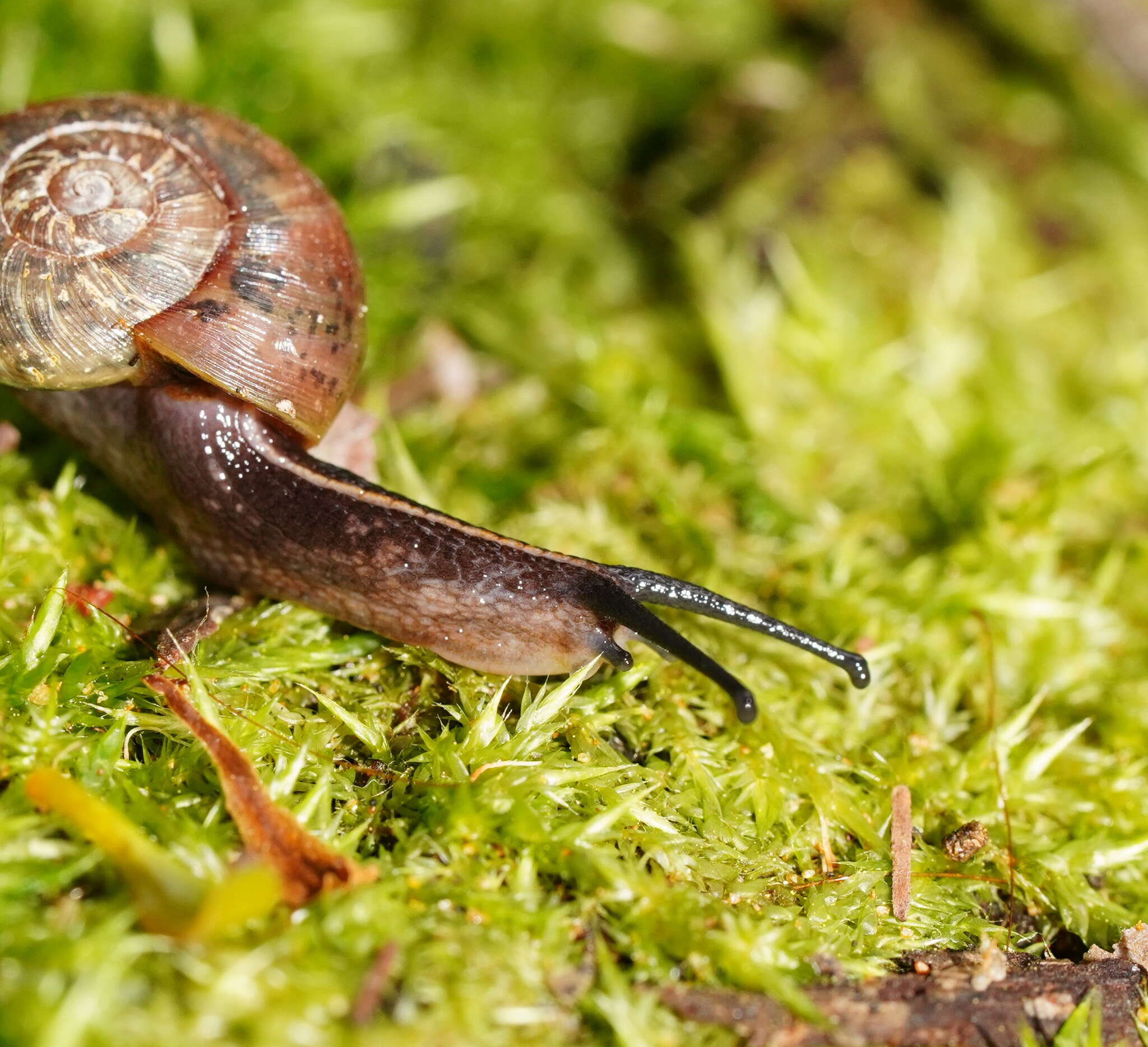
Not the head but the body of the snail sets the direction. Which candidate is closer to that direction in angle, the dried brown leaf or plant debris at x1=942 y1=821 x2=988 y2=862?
the plant debris

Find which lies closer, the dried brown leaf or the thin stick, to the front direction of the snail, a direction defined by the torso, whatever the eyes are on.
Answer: the thin stick

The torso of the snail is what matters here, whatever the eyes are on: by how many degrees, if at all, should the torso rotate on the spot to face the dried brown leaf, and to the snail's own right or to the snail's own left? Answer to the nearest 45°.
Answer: approximately 90° to the snail's own right

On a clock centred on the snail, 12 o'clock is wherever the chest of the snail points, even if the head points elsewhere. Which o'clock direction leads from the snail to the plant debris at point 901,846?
The plant debris is roughly at 1 o'clock from the snail.

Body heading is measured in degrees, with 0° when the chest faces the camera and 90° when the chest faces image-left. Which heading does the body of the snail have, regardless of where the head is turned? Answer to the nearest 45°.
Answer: approximately 270°

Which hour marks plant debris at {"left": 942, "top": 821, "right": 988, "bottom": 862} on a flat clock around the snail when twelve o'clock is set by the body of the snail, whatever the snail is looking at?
The plant debris is roughly at 1 o'clock from the snail.

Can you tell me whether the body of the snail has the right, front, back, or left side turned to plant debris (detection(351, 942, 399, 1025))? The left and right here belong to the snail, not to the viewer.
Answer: right

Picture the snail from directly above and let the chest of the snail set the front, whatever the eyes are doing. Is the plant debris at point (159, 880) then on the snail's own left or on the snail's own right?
on the snail's own right
